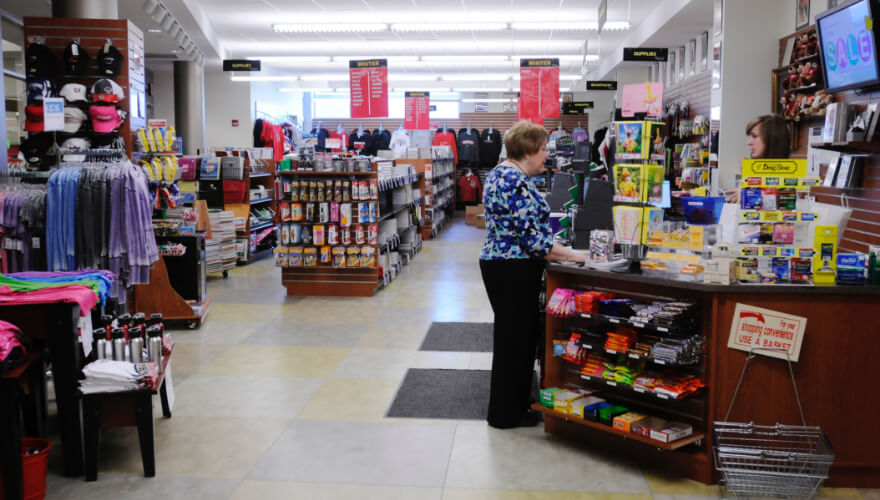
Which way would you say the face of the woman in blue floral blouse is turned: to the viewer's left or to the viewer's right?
to the viewer's right

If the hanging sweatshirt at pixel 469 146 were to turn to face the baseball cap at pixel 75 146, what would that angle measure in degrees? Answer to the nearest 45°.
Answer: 0° — it already faces it

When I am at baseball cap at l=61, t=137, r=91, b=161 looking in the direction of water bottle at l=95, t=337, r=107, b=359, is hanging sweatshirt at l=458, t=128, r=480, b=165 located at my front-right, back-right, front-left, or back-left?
back-left

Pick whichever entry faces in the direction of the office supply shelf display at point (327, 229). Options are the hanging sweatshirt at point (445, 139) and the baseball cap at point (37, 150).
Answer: the hanging sweatshirt

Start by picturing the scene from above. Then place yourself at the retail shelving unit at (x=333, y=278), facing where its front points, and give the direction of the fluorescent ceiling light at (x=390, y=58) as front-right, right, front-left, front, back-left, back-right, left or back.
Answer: back

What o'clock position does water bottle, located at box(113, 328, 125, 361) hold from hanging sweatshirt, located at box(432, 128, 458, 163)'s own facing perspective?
The water bottle is roughly at 12 o'clock from the hanging sweatshirt.
